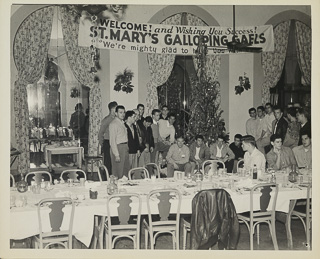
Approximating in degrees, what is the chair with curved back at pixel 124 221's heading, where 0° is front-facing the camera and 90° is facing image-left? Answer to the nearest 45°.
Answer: approximately 180°

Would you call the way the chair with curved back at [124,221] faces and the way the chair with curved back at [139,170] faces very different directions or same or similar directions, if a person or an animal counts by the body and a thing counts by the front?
very different directions

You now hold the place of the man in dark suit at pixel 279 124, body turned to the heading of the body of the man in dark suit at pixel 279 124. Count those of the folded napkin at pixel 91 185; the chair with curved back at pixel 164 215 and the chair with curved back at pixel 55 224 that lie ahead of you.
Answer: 3

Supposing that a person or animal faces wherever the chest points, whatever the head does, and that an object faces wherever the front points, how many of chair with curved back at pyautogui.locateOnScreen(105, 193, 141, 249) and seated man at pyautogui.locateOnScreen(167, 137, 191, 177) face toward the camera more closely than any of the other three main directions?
1

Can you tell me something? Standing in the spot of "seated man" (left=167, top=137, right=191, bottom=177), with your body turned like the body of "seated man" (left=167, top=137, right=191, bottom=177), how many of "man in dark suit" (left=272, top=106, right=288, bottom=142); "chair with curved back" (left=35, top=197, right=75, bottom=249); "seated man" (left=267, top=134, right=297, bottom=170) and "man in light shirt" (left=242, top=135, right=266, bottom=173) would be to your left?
3

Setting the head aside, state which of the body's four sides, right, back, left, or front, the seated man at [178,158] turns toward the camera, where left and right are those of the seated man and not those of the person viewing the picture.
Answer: front

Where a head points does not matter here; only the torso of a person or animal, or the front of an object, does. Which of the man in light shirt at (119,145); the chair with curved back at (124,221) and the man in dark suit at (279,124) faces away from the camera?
the chair with curved back

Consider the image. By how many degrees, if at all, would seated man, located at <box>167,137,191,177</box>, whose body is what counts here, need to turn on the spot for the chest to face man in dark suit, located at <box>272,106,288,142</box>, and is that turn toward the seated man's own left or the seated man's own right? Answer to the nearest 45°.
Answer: approximately 90° to the seated man's own left

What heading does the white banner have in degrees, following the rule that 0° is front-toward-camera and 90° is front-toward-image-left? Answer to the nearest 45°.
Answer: approximately 0°

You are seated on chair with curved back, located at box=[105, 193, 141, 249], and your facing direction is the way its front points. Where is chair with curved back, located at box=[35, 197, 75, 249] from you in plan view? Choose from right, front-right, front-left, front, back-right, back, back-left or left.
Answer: left

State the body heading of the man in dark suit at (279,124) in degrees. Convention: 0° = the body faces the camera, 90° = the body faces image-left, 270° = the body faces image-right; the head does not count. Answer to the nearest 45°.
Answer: approximately 45°

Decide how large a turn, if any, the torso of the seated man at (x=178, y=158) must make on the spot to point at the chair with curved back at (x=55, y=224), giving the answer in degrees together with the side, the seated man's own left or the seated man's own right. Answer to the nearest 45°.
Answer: approximately 45° to the seated man's own right

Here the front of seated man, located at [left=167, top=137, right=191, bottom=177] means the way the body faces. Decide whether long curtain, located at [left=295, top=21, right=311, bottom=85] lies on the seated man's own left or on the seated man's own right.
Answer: on the seated man's own left
